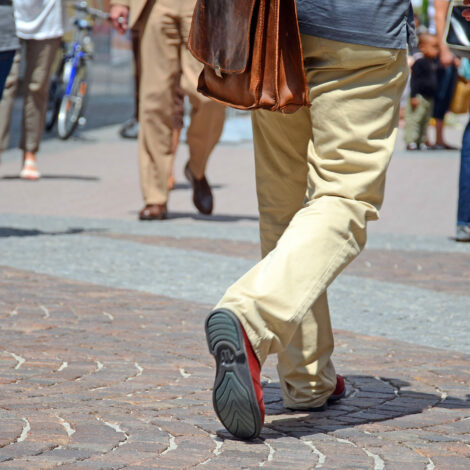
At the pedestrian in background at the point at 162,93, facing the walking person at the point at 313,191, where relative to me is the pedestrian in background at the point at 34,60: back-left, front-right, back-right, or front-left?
back-right

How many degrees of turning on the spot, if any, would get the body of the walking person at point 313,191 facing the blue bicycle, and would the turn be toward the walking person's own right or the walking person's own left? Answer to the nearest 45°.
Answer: approximately 45° to the walking person's own left

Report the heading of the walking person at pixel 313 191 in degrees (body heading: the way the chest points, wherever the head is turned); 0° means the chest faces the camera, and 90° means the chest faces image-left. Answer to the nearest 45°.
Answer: approximately 225°

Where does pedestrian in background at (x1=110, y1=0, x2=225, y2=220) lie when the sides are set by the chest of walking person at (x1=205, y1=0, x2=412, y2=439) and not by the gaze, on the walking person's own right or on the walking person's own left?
on the walking person's own left

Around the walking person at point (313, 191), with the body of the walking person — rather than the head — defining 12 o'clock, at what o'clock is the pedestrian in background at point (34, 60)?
The pedestrian in background is roughly at 10 o'clock from the walking person.

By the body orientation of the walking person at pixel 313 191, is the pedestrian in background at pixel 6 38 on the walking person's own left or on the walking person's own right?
on the walking person's own left
